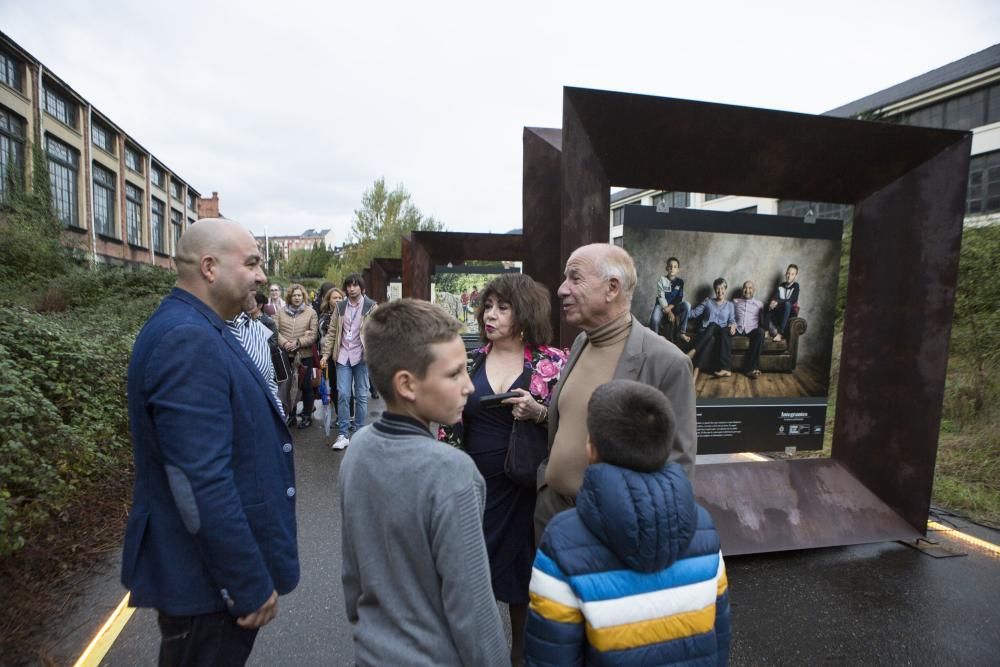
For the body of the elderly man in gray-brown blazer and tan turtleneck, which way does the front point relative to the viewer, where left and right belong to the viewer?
facing the viewer and to the left of the viewer

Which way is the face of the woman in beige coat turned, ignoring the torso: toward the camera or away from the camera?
toward the camera

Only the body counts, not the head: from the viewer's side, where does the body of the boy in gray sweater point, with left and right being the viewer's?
facing away from the viewer and to the right of the viewer

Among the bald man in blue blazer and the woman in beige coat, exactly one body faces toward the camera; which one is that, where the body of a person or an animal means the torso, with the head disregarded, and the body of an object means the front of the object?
the woman in beige coat

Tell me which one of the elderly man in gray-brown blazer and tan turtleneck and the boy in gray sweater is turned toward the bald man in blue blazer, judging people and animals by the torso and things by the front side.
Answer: the elderly man in gray-brown blazer and tan turtleneck

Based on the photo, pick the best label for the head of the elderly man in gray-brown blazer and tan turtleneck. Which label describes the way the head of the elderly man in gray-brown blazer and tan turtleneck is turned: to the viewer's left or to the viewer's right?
to the viewer's left

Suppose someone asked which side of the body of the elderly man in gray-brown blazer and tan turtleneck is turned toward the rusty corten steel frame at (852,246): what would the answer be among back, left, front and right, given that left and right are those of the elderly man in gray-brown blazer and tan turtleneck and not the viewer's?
back

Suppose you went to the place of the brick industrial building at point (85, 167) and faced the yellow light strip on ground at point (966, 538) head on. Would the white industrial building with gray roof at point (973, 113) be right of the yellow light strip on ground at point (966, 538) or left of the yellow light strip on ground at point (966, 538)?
left

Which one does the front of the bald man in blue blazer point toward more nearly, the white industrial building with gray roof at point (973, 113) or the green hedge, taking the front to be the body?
the white industrial building with gray roof

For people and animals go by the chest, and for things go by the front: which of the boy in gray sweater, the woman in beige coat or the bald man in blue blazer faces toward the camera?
the woman in beige coat

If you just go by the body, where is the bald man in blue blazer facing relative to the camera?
to the viewer's right

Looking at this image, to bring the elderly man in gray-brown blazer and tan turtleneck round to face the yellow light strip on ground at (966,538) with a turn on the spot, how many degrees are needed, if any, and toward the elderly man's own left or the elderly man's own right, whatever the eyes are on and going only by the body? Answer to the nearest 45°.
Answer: approximately 180°

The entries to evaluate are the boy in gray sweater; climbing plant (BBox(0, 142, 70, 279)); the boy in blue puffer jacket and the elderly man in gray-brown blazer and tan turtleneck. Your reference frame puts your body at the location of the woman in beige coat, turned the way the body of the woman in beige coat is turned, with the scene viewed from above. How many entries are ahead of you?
3

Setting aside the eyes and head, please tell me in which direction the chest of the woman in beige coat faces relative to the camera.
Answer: toward the camera

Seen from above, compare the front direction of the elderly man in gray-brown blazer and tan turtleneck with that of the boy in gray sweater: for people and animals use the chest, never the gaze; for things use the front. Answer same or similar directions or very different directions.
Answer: very different directions

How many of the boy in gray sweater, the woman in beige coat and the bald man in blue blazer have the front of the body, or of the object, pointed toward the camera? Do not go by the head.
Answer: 1

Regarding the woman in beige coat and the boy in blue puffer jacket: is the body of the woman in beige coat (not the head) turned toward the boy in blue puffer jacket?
yes

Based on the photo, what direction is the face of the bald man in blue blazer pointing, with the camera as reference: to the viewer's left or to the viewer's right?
to the viewer's right

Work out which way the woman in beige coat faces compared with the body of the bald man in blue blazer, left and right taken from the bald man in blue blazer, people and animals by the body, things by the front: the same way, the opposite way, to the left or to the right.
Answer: to the right

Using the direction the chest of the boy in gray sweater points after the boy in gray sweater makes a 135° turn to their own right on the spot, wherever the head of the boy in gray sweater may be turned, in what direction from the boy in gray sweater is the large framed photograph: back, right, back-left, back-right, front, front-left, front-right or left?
back-left
